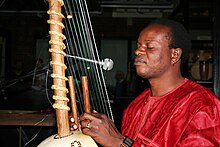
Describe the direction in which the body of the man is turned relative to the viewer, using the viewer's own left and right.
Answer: facing the viewer and to the left of the viewer

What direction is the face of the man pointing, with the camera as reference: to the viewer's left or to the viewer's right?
to the viewer's left
